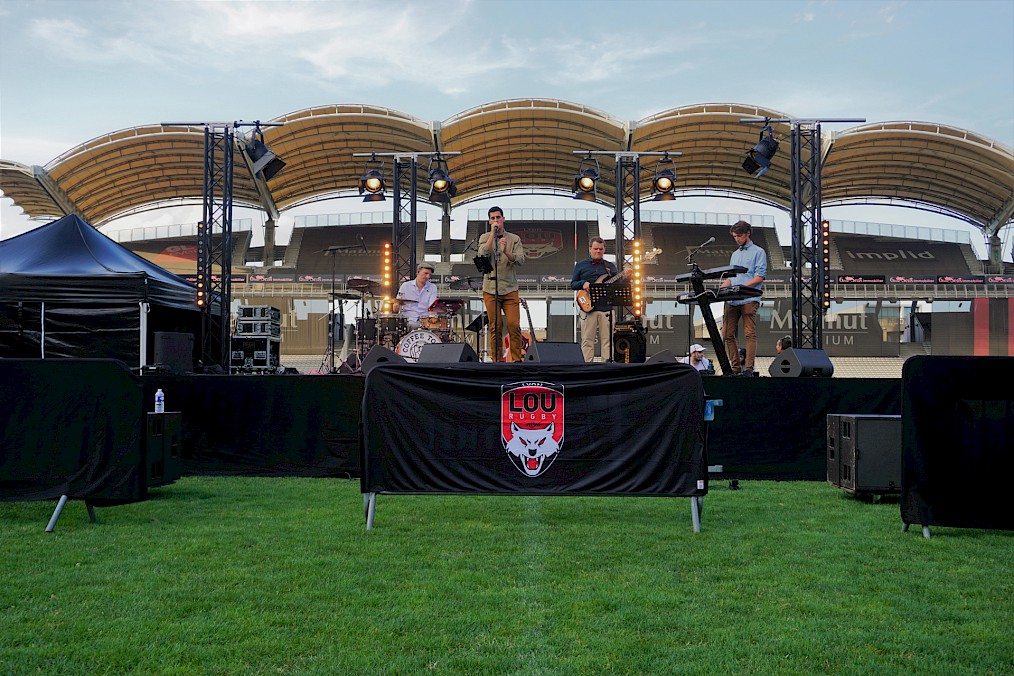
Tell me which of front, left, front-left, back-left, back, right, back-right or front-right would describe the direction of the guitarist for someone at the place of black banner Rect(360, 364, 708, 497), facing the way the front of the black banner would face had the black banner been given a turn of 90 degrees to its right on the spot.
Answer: right

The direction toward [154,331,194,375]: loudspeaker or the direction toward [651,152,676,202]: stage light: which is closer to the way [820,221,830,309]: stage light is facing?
the loudspeaker

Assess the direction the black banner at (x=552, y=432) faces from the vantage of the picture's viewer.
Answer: facing the viewer

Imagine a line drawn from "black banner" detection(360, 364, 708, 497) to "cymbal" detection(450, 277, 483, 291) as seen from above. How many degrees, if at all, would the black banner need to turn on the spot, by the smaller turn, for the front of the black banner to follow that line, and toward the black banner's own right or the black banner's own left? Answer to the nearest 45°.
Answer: approximately 180°

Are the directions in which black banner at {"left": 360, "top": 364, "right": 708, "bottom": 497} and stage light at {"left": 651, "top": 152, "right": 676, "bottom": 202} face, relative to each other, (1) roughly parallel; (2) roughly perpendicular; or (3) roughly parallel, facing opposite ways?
roughly parallel

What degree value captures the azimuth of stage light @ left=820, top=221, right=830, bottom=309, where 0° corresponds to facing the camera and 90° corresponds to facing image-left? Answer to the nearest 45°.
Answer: approximately 0°

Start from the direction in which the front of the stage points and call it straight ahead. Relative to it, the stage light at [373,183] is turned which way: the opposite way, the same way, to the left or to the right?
the same way

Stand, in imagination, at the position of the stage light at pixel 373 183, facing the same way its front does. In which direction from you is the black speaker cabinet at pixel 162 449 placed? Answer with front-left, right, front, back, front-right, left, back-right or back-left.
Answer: front

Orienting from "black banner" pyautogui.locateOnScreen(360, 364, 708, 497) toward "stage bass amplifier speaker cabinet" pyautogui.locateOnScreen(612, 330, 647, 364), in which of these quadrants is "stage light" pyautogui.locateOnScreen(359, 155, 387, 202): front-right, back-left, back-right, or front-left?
front-left

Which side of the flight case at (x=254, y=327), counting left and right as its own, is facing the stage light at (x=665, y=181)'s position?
left

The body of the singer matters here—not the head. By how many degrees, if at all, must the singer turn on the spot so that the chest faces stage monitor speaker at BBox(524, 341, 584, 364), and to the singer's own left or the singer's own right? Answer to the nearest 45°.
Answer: approximately 45° to the singer's own left

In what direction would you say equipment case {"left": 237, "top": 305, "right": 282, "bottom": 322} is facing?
toward the camera

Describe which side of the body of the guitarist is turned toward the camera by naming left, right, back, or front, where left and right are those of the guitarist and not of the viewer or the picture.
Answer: front

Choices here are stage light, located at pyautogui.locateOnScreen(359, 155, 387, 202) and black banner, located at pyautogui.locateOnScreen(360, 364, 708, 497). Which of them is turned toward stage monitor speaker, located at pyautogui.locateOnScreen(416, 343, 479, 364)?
the stage light
